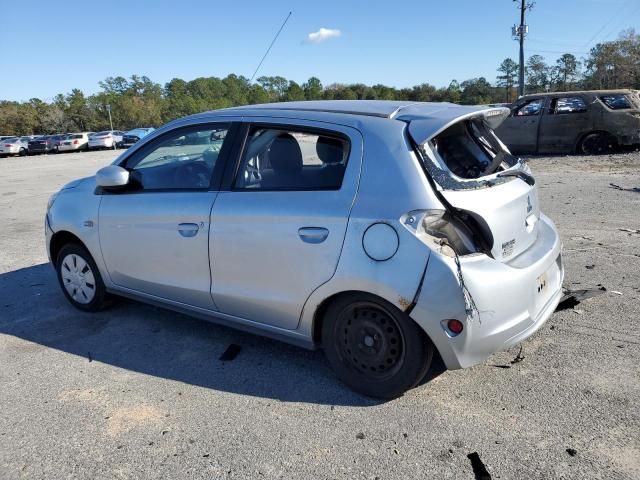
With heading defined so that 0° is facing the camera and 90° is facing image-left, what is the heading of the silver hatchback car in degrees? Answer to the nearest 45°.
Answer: approximately 135°

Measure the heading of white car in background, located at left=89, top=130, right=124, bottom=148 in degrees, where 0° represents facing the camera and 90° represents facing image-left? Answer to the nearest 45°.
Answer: approximately 225°

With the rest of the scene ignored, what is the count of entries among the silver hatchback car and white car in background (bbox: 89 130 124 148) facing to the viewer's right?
0

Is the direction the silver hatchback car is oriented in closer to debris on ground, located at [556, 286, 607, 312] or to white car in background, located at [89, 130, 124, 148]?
the white car in background

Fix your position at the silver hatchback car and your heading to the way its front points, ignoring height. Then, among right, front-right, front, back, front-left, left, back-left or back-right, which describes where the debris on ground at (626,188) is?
right

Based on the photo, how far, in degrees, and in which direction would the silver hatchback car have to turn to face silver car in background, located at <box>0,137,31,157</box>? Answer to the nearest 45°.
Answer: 0° — it already faces it
